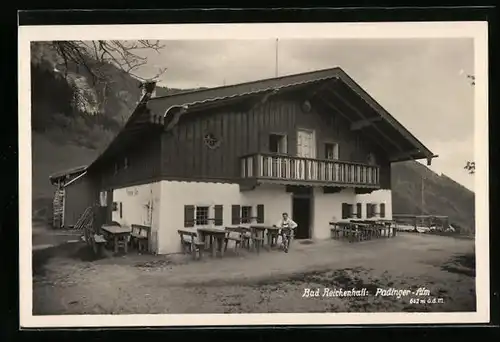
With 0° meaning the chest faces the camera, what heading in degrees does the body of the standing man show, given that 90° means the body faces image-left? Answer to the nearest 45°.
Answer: approximately 0°
